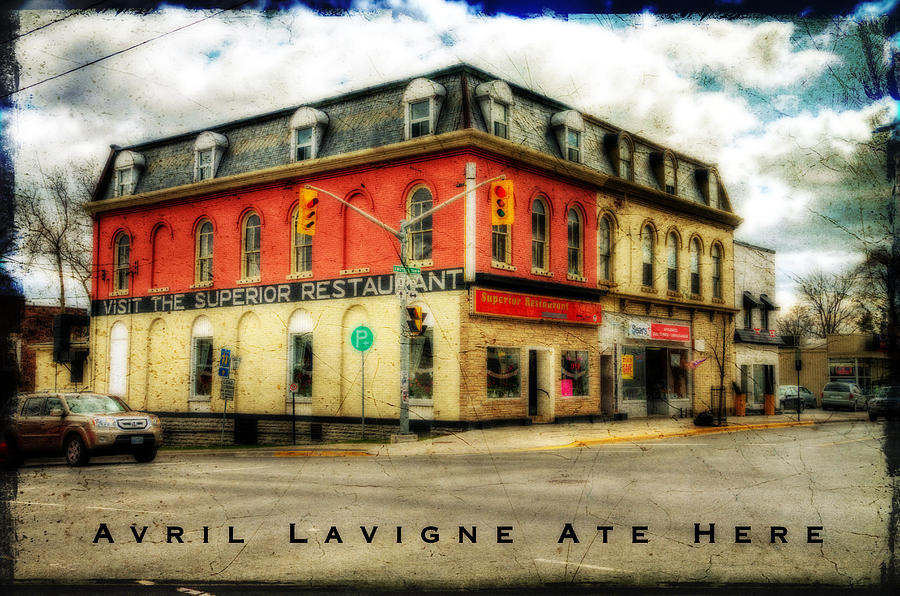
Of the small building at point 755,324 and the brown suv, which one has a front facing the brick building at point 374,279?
the brown suv
